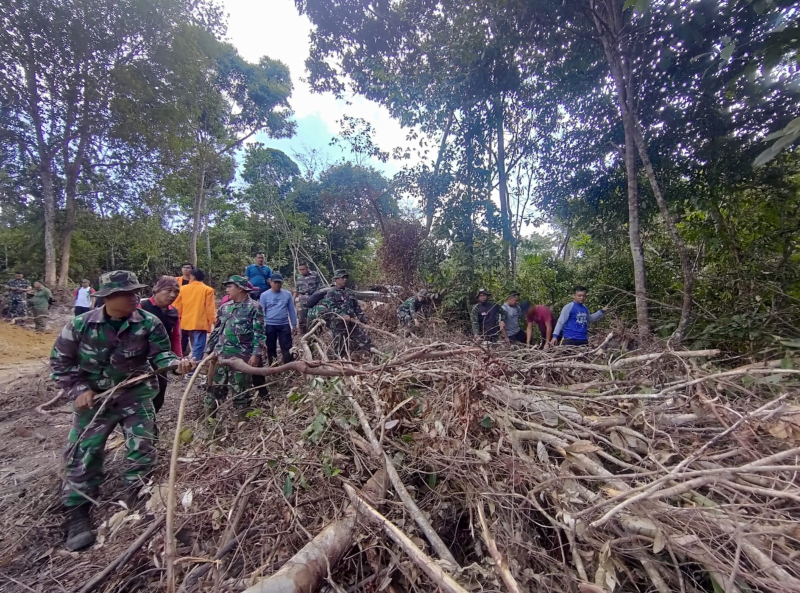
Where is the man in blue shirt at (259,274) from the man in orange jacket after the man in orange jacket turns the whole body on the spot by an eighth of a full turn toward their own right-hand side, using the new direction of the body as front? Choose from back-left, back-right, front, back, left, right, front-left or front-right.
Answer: front

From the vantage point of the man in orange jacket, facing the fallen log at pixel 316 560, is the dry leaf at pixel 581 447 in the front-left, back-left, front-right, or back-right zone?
front-left

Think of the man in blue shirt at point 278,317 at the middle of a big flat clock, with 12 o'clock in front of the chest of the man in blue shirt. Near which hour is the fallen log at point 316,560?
The fallen log is roughly at 12 o'clock from the man in blue shirt.

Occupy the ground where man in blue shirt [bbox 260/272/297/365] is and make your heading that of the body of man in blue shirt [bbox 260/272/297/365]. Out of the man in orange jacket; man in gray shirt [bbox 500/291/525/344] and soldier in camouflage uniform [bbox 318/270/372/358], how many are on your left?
2

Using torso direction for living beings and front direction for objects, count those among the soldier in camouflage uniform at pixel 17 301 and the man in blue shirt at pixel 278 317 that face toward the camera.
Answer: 2

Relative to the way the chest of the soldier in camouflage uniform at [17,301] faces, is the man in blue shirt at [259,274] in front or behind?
in front

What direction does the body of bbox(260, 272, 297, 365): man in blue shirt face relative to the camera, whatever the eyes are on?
toward the camera

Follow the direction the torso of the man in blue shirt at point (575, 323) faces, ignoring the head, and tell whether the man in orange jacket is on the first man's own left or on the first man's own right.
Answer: on the first man's own right

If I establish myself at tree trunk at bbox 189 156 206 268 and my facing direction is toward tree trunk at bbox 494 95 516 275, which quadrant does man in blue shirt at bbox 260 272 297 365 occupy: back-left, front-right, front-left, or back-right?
front-right

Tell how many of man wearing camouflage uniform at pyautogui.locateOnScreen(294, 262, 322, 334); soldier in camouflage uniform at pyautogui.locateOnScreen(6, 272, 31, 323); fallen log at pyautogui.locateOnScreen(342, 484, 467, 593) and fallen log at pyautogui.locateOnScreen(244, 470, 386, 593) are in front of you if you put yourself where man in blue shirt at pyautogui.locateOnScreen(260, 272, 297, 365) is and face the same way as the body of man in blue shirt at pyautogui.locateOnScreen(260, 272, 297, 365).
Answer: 2

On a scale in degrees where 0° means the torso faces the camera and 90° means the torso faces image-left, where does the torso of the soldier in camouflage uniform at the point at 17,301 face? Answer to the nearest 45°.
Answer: approximately 0°

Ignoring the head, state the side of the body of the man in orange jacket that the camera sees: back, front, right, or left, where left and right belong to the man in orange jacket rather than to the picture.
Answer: back

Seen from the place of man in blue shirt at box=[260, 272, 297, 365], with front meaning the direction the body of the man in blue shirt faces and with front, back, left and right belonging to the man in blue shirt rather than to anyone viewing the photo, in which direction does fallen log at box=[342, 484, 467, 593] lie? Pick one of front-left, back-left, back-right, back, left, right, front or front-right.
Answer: front

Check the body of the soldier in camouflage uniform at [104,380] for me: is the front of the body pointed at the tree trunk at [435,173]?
no

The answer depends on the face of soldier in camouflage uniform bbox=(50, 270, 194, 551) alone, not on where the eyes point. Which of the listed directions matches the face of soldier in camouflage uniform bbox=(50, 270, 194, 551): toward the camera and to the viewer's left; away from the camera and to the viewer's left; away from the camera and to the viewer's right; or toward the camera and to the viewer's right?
toward the camera and to the viewer's right

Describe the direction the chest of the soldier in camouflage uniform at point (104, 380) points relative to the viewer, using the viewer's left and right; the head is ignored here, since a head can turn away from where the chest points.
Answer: facing the viewer and to the right of the viewer

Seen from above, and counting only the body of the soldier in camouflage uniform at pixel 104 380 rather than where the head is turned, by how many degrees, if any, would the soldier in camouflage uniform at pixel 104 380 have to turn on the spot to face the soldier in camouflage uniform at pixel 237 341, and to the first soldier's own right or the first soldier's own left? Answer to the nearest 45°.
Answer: approximately 90° to the first soldier's own left

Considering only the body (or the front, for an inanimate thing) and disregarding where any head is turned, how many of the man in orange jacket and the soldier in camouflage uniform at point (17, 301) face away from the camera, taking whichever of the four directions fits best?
1
